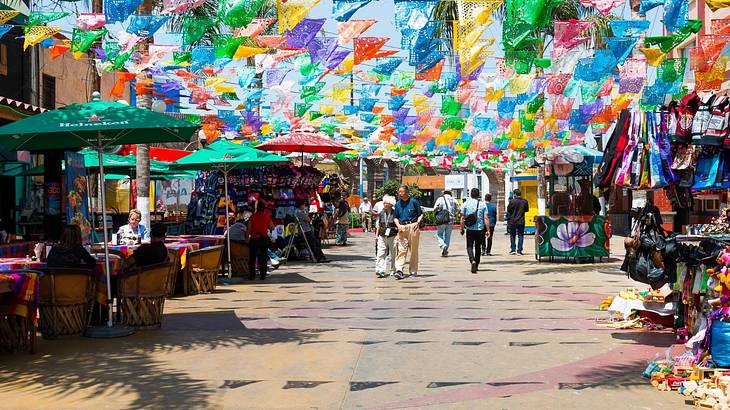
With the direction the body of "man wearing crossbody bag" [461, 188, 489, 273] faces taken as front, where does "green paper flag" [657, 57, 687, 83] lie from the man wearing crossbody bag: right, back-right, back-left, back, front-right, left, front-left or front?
back-right

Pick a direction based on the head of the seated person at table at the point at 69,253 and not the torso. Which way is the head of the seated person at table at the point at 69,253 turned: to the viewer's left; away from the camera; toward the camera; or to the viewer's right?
away from the camera

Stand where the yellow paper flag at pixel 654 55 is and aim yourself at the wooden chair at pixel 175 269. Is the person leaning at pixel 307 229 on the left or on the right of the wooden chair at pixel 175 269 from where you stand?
right

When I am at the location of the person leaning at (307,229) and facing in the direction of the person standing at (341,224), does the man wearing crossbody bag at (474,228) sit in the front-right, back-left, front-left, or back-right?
back-right

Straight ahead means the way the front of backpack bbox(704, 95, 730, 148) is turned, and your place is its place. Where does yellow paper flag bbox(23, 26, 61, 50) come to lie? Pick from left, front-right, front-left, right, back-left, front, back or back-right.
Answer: front-right

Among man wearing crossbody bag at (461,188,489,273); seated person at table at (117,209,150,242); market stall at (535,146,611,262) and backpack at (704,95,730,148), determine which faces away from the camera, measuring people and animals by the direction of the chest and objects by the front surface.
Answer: the man wearing crossbody bag

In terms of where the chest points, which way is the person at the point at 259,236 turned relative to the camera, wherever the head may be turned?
away from the camera

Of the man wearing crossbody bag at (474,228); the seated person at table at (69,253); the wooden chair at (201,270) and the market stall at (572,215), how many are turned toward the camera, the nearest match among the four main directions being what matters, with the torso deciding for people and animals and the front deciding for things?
1

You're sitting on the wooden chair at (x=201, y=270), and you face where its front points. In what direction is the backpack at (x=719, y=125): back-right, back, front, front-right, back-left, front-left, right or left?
back

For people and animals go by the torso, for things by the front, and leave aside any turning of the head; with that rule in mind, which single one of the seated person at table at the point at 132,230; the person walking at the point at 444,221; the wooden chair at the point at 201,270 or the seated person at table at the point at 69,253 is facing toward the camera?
the seated person at table at the point at 132,230

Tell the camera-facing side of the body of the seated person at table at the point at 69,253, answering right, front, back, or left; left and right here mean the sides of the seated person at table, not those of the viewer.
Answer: back
